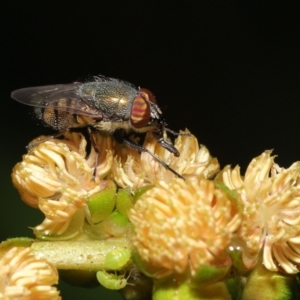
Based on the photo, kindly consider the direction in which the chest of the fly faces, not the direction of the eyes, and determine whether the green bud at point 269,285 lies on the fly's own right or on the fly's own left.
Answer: on the fly's own right

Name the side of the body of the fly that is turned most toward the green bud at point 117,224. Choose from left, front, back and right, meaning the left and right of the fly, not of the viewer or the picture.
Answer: right

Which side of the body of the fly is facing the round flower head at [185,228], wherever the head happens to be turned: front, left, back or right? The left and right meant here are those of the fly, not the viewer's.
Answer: front

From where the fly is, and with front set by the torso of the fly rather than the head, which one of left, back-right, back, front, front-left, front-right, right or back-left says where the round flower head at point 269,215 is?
front-right

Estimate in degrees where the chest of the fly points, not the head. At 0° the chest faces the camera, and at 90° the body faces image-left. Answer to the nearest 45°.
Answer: approximately 270°

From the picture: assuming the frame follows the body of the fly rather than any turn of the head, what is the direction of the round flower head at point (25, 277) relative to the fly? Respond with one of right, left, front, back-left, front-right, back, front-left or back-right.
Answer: right
